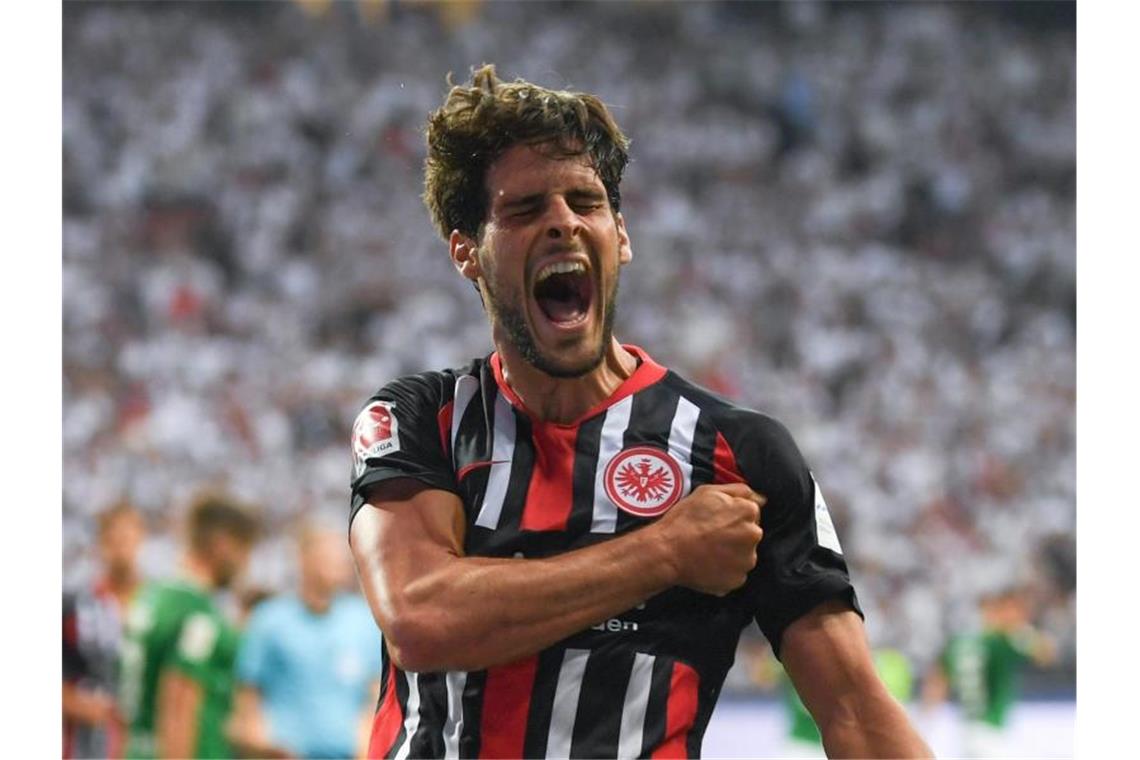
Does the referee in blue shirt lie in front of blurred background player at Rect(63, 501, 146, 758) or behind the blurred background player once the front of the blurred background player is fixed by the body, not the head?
in front

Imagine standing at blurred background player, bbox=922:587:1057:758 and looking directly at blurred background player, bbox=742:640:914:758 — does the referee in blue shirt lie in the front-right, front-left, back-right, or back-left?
front-left

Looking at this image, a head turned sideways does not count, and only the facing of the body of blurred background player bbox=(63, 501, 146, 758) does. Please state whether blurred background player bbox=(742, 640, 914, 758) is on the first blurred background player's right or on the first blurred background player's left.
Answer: on the first blurred background player's left

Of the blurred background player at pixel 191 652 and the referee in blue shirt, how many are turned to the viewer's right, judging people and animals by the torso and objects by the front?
1

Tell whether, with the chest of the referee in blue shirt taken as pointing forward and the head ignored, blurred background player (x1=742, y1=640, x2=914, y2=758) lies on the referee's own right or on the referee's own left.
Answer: on the referee's own left

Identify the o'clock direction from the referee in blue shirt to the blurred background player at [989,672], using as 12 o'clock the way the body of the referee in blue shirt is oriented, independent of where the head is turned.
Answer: The blurred background player is roughly at 8 o'clock from the referee in blue shirt.

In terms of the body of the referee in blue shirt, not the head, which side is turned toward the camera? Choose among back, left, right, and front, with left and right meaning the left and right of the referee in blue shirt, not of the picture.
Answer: front

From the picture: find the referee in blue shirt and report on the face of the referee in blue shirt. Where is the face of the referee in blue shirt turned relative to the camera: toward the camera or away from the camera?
toward the camera

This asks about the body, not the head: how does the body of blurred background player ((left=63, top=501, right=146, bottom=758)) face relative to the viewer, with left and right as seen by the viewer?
facing the viewer and to the right of the viewer

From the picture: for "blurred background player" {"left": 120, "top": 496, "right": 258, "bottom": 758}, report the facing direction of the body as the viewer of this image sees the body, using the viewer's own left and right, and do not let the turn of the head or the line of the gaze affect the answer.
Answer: facing to the right of the viewer
